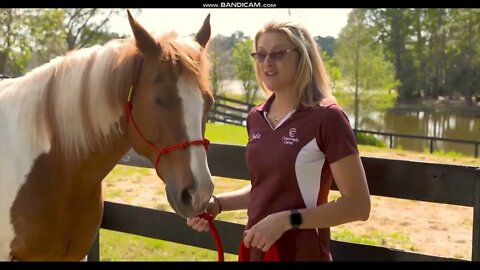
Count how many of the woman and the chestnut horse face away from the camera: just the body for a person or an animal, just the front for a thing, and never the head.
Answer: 0

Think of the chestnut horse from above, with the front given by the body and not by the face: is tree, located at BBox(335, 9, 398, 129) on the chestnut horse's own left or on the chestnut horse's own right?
on the chestnut horse's own left

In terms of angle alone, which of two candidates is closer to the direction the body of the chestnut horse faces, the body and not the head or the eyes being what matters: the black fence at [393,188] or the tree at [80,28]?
the black fence

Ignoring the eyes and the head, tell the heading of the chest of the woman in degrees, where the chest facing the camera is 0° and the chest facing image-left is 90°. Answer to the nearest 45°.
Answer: approximately 45°

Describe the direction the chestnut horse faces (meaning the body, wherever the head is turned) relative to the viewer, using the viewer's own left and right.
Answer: facing the viewer and to the right of the viewer

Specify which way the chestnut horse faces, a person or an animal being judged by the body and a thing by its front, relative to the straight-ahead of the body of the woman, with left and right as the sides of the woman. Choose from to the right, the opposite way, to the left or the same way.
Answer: to the left

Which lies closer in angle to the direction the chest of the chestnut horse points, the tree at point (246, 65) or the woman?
the woman

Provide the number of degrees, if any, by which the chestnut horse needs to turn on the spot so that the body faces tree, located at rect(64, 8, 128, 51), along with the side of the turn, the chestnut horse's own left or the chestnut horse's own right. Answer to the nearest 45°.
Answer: approximately 135° to the chestnut horse's own left

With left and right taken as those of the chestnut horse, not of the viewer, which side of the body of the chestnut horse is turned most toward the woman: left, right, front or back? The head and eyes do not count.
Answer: front

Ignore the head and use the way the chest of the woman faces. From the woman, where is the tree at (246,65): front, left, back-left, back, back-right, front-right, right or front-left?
back-right

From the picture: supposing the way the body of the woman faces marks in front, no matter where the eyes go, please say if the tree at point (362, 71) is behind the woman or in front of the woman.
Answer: behind
